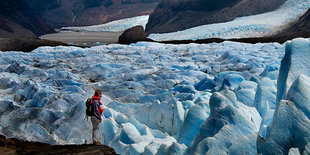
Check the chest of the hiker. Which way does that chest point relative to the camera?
to the viewer's right

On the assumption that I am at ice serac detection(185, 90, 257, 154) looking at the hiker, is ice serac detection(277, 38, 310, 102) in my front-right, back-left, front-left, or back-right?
back-right

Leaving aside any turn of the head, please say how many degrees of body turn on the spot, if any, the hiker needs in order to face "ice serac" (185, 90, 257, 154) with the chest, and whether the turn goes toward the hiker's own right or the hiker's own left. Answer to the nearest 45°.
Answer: approximately 45° to the hiker's own right

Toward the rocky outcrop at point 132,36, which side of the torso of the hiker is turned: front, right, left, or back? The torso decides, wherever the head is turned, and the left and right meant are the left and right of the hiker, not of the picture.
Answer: left

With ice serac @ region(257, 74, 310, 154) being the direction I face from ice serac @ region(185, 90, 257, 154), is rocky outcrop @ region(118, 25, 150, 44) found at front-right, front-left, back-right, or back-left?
back-left
